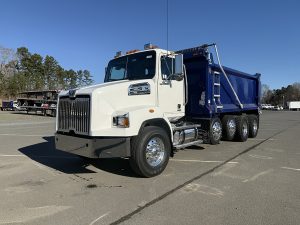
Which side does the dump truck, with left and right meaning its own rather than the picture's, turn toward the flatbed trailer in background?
right

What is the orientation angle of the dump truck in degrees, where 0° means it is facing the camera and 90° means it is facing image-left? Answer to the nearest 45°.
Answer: approximately 45°
